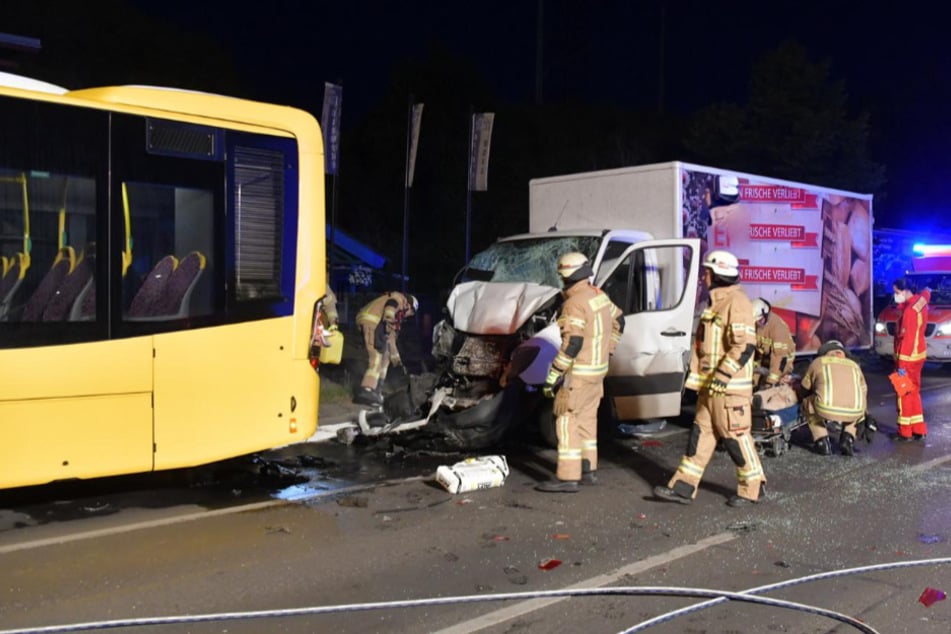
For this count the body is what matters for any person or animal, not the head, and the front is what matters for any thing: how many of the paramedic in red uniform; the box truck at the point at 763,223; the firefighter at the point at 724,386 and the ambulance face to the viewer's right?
0

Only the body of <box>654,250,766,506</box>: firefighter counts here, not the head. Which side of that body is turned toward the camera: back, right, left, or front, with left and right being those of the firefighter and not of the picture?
left

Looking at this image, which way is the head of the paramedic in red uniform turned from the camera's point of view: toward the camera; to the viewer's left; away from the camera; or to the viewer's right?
to the viewer's left

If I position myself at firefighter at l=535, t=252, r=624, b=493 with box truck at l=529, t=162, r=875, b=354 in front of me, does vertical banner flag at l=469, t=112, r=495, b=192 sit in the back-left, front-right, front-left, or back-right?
front-left

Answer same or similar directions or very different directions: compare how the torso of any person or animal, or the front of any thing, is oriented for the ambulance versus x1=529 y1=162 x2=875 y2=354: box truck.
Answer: same or similar directions

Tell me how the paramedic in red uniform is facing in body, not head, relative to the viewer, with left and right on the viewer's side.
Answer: facing to the left of the viewer

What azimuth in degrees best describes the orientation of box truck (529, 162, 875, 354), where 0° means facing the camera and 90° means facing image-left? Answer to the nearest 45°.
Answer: approximately 45°

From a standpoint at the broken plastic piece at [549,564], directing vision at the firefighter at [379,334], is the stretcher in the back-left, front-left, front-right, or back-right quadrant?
front-right

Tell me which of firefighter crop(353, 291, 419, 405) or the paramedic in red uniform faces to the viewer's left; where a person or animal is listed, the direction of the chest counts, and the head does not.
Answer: the paramedic in red uniform

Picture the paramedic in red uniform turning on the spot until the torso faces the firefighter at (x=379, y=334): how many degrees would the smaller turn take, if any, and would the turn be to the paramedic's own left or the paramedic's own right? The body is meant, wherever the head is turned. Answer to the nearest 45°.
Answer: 0° — they already face them

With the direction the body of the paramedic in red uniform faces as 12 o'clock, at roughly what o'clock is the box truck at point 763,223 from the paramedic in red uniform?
The box truck is roughly at 1 o'clock from the paramedic in red uniform.

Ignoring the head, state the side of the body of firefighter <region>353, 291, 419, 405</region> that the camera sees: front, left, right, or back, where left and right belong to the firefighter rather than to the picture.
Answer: right

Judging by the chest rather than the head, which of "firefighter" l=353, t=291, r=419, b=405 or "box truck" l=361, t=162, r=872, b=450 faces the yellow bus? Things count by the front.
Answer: the box truck

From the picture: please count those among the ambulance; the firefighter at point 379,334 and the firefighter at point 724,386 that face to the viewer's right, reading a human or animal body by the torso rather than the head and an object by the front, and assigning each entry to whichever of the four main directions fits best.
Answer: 1
